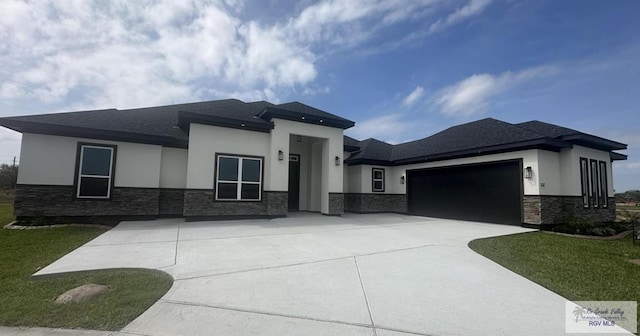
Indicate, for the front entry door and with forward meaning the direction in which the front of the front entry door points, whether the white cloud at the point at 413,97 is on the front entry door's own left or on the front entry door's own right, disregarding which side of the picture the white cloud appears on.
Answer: on the front entry door's own left

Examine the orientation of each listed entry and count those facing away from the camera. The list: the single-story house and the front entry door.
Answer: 0

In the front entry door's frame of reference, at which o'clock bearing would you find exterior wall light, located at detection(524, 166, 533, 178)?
The exterior wall light is roughly at 10 o'clock from the front entry door.

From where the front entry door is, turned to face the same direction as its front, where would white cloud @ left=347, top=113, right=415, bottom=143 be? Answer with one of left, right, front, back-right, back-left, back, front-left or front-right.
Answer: back-left

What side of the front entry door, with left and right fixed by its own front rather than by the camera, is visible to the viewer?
front

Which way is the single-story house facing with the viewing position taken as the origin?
facing the viewer and to the right of the viewer
